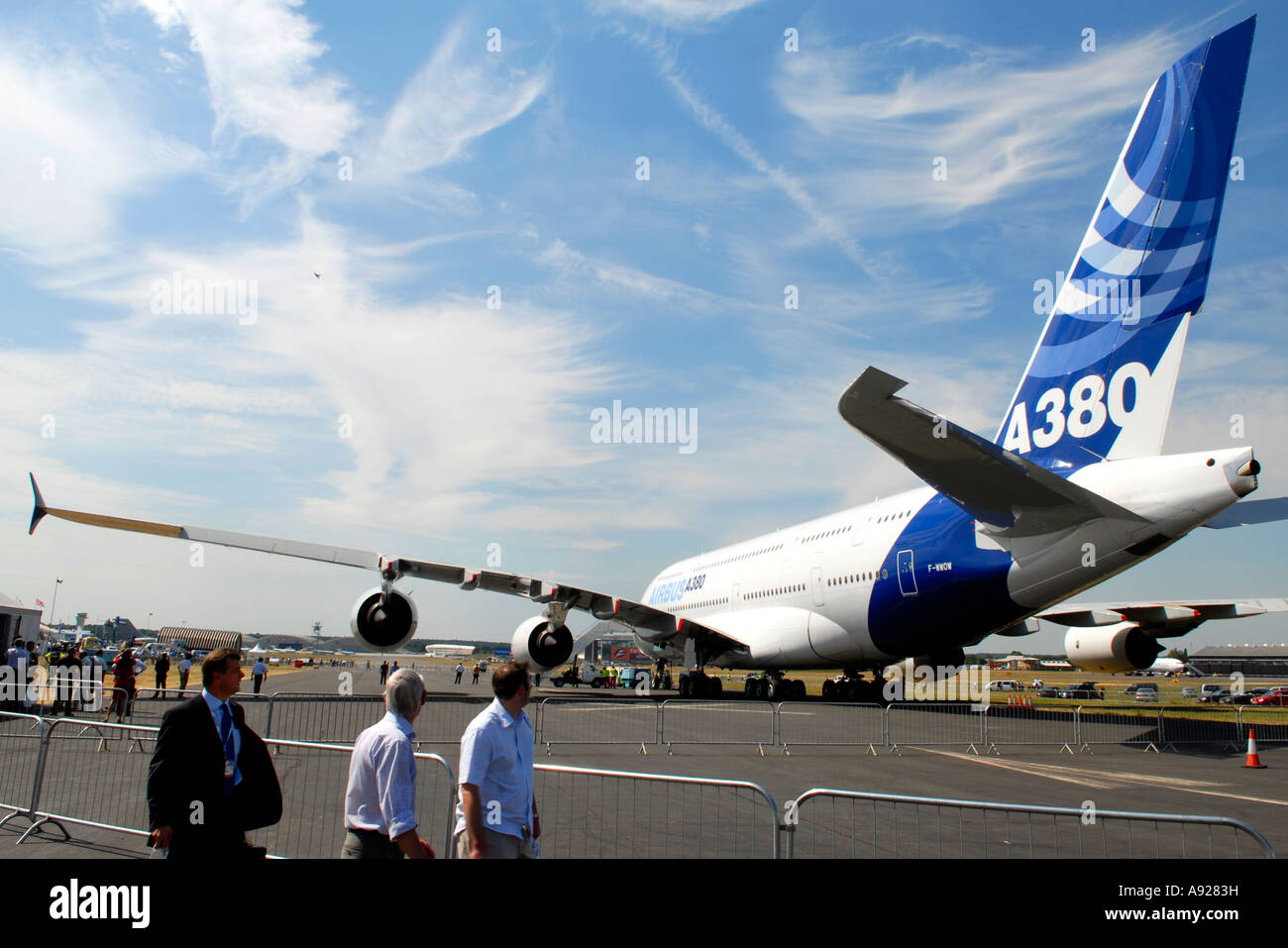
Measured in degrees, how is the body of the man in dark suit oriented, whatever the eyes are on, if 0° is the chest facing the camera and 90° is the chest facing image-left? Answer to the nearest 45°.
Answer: approximately 315°

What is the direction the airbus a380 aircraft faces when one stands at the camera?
facing away from the viewer and to the left of the viewer

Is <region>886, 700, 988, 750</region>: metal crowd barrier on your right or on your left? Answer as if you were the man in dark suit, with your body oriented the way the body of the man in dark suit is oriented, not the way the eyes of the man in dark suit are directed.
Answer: on your left
